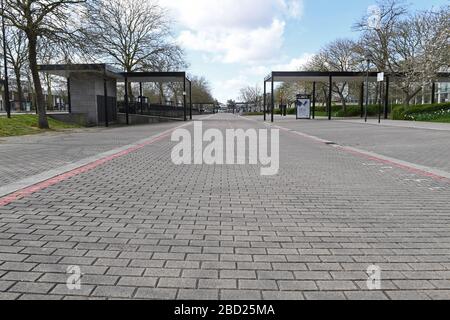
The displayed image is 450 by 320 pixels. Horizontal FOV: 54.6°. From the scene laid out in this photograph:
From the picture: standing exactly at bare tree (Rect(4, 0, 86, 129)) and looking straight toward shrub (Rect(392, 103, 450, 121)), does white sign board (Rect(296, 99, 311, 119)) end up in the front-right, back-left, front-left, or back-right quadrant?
front-left

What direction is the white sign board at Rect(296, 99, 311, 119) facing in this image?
toward the camera

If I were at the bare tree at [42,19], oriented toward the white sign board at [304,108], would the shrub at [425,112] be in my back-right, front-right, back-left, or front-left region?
front-right

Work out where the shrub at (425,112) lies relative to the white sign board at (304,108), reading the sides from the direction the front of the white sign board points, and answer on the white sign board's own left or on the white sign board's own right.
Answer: on the white sign board's own left

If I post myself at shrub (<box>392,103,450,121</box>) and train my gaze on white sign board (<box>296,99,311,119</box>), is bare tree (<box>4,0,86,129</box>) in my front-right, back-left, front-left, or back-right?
front-left

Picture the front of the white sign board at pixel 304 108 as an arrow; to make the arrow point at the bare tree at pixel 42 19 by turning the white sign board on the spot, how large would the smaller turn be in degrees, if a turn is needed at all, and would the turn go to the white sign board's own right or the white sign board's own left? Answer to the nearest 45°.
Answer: approximately 45° to the white sign board's own right
